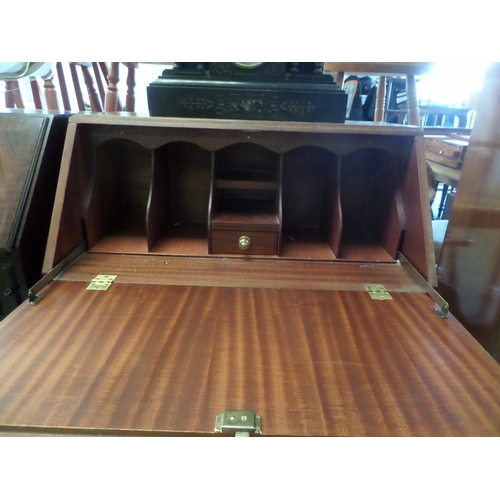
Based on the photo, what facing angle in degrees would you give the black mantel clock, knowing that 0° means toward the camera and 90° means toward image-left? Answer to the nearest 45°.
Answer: approximately 0°

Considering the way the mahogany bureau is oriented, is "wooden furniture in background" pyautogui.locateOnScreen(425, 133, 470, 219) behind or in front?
behind

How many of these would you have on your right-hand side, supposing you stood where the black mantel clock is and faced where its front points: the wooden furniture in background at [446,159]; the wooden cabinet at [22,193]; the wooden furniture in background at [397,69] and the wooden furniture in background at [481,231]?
1

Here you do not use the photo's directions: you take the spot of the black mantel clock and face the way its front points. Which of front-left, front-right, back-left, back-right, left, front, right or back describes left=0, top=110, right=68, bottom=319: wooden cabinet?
right

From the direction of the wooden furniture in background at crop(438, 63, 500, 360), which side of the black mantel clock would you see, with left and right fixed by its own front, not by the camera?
left

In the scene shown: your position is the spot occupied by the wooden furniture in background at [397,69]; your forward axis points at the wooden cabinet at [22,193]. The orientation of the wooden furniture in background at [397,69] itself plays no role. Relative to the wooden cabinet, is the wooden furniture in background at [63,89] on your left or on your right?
right

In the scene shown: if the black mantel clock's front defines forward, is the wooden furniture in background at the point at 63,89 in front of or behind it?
behind

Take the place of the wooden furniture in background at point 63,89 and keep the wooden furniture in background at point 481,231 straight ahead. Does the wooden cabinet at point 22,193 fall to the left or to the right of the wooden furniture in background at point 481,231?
right

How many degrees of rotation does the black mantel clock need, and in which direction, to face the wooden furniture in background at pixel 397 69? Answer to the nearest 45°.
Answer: approximately 135° to its left

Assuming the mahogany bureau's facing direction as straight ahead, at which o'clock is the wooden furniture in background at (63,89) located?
The wooden furniture in background is roughly at 5 o'clock from the mahogany bureau.

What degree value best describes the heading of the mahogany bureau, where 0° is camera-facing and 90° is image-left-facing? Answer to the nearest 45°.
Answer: approximately 0°

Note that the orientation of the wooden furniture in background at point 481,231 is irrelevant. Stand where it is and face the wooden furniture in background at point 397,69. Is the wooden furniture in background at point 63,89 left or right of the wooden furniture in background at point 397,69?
left

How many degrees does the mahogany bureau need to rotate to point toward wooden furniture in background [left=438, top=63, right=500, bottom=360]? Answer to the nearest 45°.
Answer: approximately 135° to its left
